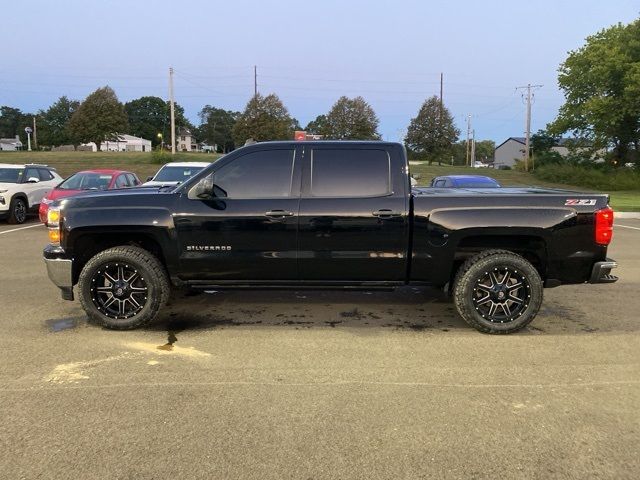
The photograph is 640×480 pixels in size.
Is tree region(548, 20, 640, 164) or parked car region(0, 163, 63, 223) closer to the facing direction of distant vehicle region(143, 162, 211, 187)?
the parked car

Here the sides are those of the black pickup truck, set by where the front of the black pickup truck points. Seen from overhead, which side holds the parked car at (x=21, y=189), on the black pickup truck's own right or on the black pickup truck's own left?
on the black pickup truck's own right

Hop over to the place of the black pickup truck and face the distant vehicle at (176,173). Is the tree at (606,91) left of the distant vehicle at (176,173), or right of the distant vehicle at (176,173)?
right

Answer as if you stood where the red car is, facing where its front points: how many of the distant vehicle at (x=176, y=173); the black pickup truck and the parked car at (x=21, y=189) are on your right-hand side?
1

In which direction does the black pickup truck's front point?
to the viewer's left

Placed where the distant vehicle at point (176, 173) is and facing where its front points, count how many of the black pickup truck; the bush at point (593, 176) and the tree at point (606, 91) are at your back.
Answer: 2

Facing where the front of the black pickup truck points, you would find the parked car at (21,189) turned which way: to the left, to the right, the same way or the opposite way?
to the left

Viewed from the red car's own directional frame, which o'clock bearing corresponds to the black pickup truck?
The black pickup truck is roughly at 10 o'clock from the red car.
